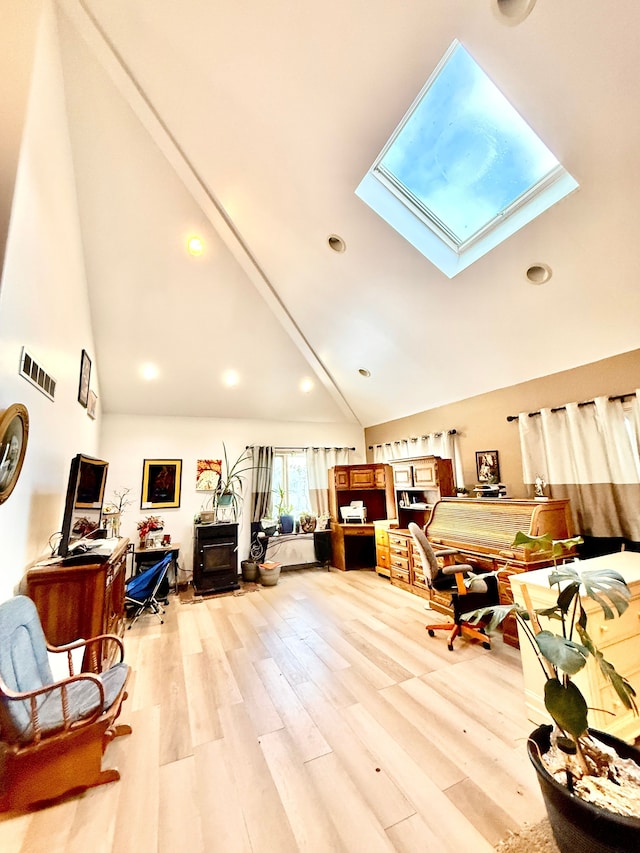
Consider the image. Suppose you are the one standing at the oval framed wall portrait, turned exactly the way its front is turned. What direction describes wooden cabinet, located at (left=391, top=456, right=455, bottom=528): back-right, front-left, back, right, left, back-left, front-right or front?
front-left

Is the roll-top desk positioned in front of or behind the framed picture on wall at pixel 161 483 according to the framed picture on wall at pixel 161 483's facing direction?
in front

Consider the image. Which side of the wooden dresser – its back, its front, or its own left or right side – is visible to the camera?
right

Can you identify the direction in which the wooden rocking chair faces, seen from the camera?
facing to the right of the viewer

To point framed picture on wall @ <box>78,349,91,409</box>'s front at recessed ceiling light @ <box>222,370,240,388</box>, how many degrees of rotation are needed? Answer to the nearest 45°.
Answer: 0° — it already faces it

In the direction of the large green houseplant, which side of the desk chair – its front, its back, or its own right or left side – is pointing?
right

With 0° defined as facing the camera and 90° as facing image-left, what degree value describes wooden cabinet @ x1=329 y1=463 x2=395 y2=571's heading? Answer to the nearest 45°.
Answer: approximately 0°

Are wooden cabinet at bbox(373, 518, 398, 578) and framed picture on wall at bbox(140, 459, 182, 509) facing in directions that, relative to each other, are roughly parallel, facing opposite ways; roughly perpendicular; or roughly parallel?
roughly perpendicular

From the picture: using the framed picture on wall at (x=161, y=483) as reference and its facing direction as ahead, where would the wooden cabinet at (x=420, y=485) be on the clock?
The wooden cabinet is roughly at 10 o'clock from the framed picture on wall.

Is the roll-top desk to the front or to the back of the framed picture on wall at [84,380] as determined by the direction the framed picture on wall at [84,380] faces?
to the front

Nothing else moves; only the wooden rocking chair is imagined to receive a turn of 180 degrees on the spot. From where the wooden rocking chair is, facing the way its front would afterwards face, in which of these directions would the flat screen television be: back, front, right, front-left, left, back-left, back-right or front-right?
right

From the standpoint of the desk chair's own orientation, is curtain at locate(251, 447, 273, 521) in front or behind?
behind

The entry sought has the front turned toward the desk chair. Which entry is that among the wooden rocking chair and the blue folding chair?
the wooden rocking chair

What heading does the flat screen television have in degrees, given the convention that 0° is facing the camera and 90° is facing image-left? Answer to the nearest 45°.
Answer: approximately 315°
